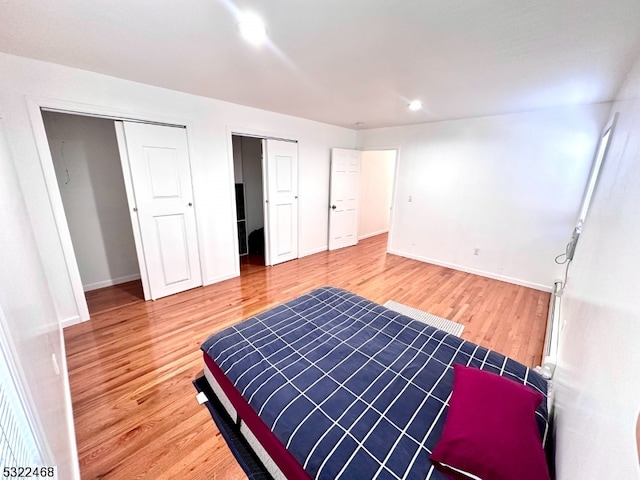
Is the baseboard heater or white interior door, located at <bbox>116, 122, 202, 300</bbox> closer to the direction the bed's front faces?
the white interior door

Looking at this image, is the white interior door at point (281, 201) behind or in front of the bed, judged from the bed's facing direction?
in front

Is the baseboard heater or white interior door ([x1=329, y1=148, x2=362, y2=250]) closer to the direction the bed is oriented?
the white interior door

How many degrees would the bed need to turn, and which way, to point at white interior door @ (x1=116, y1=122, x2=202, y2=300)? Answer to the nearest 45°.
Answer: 0° — it already faces it

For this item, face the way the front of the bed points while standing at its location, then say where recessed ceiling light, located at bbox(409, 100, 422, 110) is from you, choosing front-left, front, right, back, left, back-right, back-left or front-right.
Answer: front-right

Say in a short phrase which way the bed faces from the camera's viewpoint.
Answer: facing away from the viewer and to the left of the viewer

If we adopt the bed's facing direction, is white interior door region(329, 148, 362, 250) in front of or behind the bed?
in front
